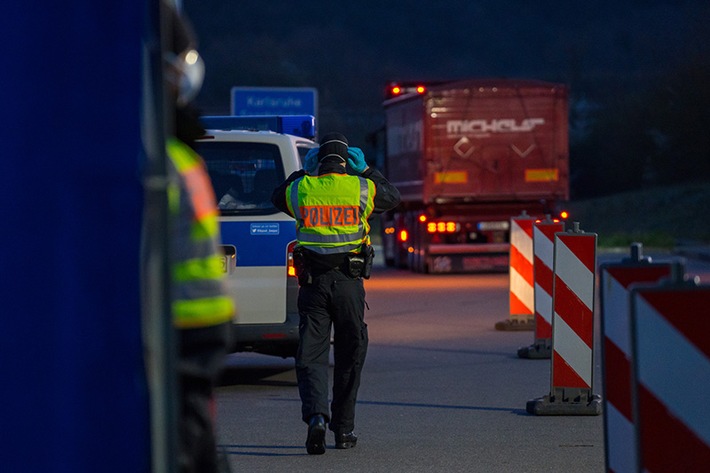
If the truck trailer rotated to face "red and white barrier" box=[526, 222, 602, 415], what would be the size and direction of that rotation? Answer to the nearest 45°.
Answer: approximately 180°

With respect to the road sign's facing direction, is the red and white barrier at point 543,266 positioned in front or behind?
in front

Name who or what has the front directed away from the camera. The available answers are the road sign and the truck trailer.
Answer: the truck trailer

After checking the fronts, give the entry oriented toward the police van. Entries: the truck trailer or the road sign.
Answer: the road sign

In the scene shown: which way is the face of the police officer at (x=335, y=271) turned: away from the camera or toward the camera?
away from the camera

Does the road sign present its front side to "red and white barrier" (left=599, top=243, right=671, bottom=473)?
yes

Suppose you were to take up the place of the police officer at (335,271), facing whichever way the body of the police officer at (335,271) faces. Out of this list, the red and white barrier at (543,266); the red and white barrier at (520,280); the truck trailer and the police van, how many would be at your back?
0

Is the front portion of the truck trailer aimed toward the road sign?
no

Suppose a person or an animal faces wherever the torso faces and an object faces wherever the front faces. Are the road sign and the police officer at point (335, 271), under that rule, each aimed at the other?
yes

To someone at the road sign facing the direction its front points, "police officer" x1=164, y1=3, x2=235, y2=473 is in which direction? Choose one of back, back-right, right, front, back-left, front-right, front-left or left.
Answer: front

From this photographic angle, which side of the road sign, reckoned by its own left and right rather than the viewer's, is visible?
front

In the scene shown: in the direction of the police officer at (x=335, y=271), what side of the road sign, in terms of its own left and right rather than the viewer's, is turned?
front

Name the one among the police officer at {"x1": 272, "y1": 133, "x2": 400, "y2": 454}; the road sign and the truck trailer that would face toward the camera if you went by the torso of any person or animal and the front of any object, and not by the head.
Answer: the road sign

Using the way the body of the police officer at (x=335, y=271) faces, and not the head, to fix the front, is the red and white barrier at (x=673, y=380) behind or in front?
behind

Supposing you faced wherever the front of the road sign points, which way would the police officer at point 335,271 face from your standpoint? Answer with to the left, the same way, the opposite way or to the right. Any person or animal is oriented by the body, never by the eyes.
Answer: the opposite way

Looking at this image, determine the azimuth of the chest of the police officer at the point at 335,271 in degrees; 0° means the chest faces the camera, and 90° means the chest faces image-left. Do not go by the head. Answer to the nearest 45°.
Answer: approximately 180°

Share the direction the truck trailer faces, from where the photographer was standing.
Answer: facing away from the viewer

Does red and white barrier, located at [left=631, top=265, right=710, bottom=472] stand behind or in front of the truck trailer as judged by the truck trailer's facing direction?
behind

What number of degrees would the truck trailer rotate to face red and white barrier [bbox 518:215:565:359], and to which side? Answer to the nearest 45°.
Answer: approximately 180°
